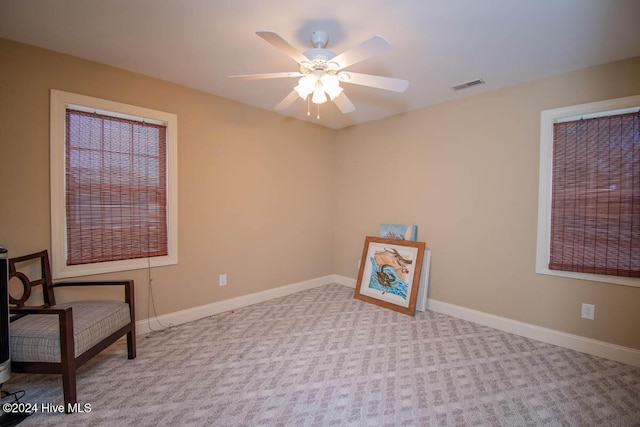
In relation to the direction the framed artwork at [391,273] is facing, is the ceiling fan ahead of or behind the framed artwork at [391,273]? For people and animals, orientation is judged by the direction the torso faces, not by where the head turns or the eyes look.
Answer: ahead

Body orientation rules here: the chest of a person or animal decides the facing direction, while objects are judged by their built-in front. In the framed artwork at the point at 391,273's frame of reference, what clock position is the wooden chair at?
The wooden chair is roughly at 12 o'clock from the framed artwork.

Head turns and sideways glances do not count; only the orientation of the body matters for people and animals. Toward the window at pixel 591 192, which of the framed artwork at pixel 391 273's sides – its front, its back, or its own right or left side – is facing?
left

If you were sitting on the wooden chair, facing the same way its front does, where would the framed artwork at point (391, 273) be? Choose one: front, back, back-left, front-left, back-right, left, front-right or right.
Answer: front-left

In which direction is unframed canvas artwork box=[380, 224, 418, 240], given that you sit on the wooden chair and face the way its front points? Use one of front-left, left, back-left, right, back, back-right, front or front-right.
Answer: front-left

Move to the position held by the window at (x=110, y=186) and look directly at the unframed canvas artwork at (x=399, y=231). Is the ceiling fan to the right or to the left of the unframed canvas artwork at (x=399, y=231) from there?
right

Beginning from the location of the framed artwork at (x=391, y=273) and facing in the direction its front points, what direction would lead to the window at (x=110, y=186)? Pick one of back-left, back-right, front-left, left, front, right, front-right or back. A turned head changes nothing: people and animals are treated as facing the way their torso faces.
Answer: front

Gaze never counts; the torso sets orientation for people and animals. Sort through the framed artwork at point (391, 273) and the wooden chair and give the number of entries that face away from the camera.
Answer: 0

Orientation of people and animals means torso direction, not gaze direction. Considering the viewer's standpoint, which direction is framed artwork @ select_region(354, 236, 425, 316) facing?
facing the viewer and to the left of the viewer
